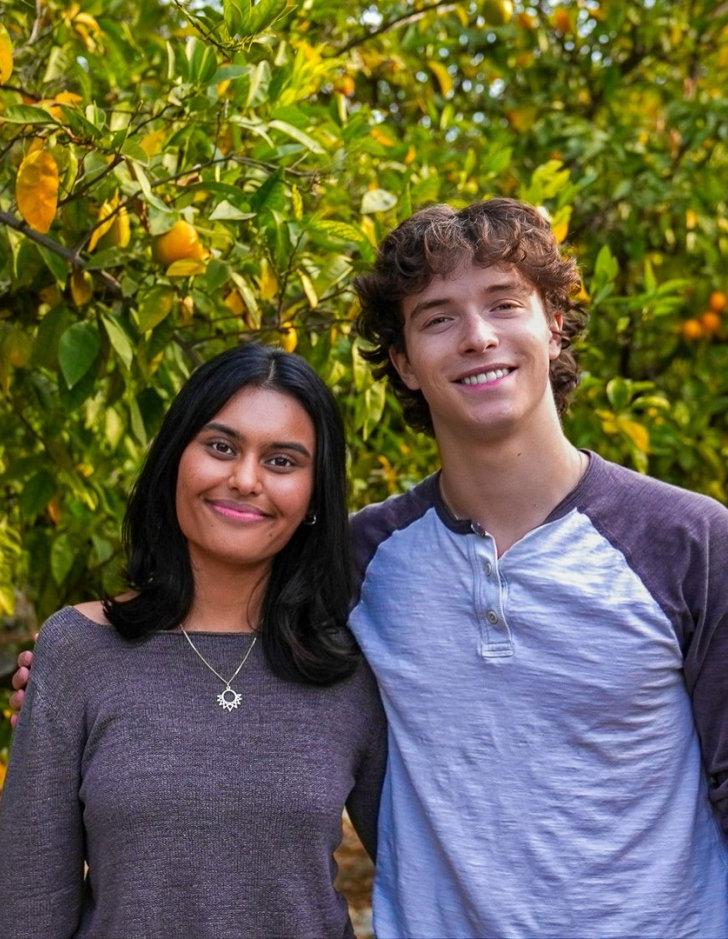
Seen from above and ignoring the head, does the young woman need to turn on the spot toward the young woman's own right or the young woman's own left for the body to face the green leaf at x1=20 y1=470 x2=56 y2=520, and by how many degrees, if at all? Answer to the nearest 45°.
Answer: approximately 135° to the young woman's own right

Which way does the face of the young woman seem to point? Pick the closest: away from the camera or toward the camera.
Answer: toward the camera

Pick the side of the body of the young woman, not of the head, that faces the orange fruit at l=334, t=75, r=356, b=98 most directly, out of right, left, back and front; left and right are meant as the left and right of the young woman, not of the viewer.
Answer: back

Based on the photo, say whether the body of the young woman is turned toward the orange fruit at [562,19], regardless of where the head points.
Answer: no

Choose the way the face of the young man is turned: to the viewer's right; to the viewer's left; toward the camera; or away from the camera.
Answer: toward the camera

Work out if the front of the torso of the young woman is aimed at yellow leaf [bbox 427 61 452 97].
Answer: no

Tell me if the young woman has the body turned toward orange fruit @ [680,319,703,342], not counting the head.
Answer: no

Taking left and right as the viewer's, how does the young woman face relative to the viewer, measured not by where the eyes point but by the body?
facing the viewer

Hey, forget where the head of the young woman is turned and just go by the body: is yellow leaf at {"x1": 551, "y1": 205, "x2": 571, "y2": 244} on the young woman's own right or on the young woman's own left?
on the young woman's own left

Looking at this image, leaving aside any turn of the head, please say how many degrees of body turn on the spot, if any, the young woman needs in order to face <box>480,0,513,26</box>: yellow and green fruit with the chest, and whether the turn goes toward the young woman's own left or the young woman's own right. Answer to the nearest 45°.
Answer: approximately 135° to the young woman's own left

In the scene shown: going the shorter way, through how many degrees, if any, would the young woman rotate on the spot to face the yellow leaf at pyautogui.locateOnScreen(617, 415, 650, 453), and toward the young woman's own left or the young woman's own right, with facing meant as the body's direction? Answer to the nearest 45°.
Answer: approximately 135° to the young woman's own left

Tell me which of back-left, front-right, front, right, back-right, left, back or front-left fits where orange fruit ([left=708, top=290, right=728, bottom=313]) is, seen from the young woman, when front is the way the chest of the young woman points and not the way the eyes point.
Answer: back-left

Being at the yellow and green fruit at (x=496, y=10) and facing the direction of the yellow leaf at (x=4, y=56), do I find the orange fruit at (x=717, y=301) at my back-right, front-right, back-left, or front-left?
back-left
